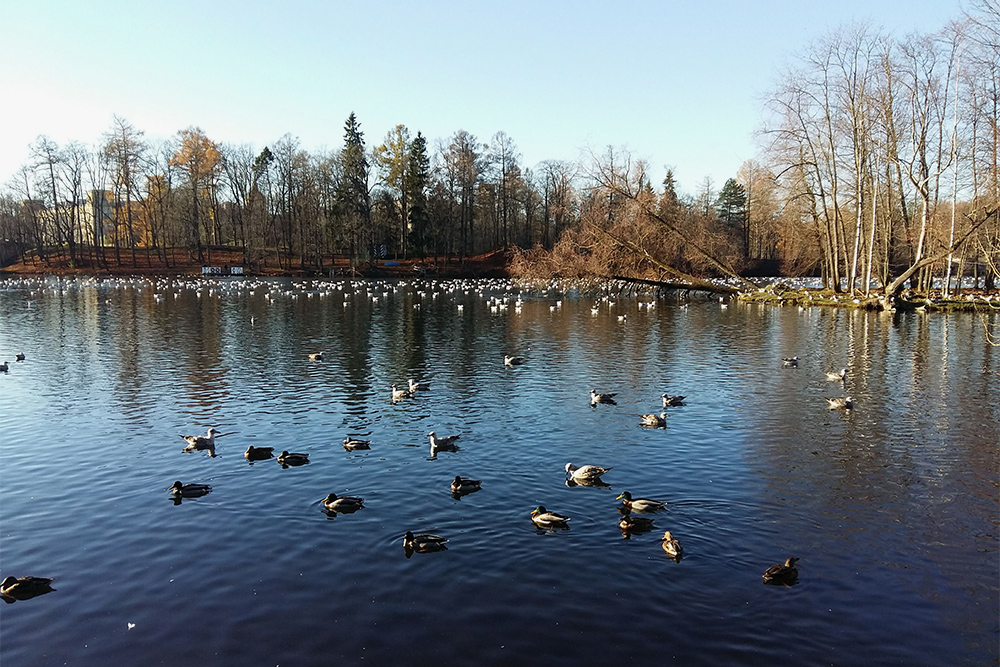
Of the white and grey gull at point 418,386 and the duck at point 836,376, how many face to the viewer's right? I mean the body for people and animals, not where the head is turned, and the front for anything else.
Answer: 1

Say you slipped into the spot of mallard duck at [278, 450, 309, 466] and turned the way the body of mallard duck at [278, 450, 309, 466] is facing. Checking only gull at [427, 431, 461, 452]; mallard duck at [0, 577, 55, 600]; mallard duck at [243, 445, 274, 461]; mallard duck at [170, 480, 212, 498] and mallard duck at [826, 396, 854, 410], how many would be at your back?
2

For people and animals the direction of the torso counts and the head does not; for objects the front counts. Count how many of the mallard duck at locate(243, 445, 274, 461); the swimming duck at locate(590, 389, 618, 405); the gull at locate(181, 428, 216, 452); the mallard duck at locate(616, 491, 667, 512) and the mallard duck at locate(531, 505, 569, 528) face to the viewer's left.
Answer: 4

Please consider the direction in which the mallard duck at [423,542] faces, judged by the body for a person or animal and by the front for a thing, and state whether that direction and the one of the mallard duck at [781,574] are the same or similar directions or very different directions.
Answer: very different directions

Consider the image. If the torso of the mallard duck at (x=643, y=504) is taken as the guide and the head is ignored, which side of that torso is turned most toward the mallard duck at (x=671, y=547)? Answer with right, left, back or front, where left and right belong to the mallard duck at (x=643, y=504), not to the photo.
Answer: left

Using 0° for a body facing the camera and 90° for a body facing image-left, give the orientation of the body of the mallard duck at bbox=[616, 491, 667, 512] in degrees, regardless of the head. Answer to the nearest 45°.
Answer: approximately 90°

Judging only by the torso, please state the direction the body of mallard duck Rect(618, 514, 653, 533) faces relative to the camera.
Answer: to the viewer's left

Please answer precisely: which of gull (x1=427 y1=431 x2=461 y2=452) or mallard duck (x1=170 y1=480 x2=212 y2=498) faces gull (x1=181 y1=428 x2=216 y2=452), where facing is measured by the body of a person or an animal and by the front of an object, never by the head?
gull (x1=427 y1=431 x2=461 y2=452)

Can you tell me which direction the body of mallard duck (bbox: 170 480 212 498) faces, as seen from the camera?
to the viewer's left

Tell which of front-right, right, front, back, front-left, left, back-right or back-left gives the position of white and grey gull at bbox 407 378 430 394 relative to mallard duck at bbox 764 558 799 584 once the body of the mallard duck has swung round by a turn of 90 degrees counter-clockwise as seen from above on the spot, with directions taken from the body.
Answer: front-left

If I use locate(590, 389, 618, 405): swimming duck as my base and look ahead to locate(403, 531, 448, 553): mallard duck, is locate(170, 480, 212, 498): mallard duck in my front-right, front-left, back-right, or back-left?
front-right

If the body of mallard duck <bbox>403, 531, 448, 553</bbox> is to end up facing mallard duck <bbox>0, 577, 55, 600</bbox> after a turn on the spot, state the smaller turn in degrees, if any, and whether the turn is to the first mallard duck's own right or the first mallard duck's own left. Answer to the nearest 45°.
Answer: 0° — it already faces it

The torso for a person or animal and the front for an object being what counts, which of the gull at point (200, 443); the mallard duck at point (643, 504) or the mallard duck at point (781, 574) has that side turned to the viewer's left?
the mallard duck at point (643, 504)

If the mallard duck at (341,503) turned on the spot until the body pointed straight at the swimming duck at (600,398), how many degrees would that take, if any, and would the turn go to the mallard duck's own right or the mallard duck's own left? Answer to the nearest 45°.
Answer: approximately 135° to the mallard duck's own right

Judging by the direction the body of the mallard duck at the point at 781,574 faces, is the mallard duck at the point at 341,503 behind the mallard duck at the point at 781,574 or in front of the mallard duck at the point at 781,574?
behind

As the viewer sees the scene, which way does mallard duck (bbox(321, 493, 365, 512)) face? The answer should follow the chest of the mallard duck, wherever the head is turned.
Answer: to the viewer's left
